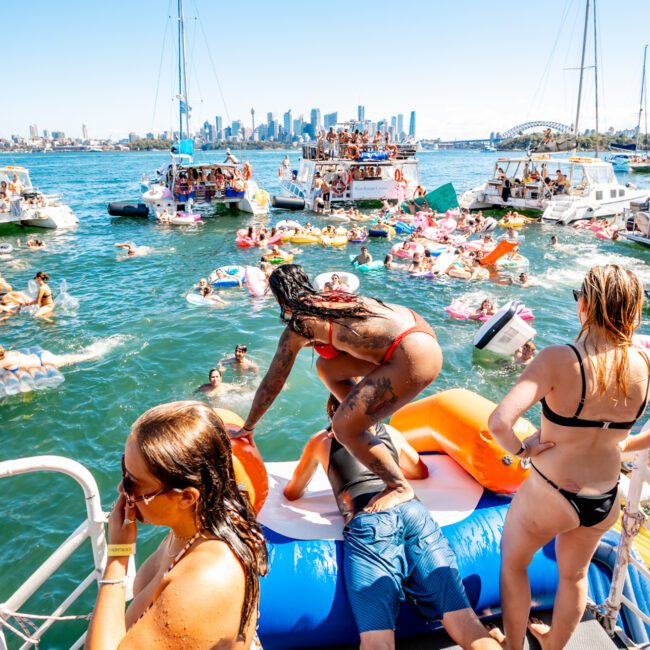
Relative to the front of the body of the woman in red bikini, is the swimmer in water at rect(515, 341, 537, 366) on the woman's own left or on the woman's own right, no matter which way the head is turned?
on the woman's own right

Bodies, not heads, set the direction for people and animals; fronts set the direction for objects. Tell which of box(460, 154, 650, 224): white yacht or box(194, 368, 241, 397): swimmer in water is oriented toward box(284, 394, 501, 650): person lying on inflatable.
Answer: the swimmer in water

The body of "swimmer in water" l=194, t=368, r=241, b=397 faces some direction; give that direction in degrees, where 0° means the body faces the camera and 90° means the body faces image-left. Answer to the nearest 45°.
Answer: approximately 0°

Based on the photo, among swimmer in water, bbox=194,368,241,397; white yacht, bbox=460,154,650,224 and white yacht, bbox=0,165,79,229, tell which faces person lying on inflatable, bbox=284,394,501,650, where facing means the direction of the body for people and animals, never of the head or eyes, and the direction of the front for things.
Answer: the swimmer in water

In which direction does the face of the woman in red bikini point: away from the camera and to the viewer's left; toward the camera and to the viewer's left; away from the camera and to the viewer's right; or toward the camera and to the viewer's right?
away from the camera and to the viewer's left

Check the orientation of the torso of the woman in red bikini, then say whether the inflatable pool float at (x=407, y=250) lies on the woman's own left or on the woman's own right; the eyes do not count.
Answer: on the woman's own right

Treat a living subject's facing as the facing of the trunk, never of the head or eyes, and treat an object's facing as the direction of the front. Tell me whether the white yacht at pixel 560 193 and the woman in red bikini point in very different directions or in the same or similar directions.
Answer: very different directions

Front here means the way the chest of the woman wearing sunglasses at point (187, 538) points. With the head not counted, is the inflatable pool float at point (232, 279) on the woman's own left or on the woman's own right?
on the woman's own right
